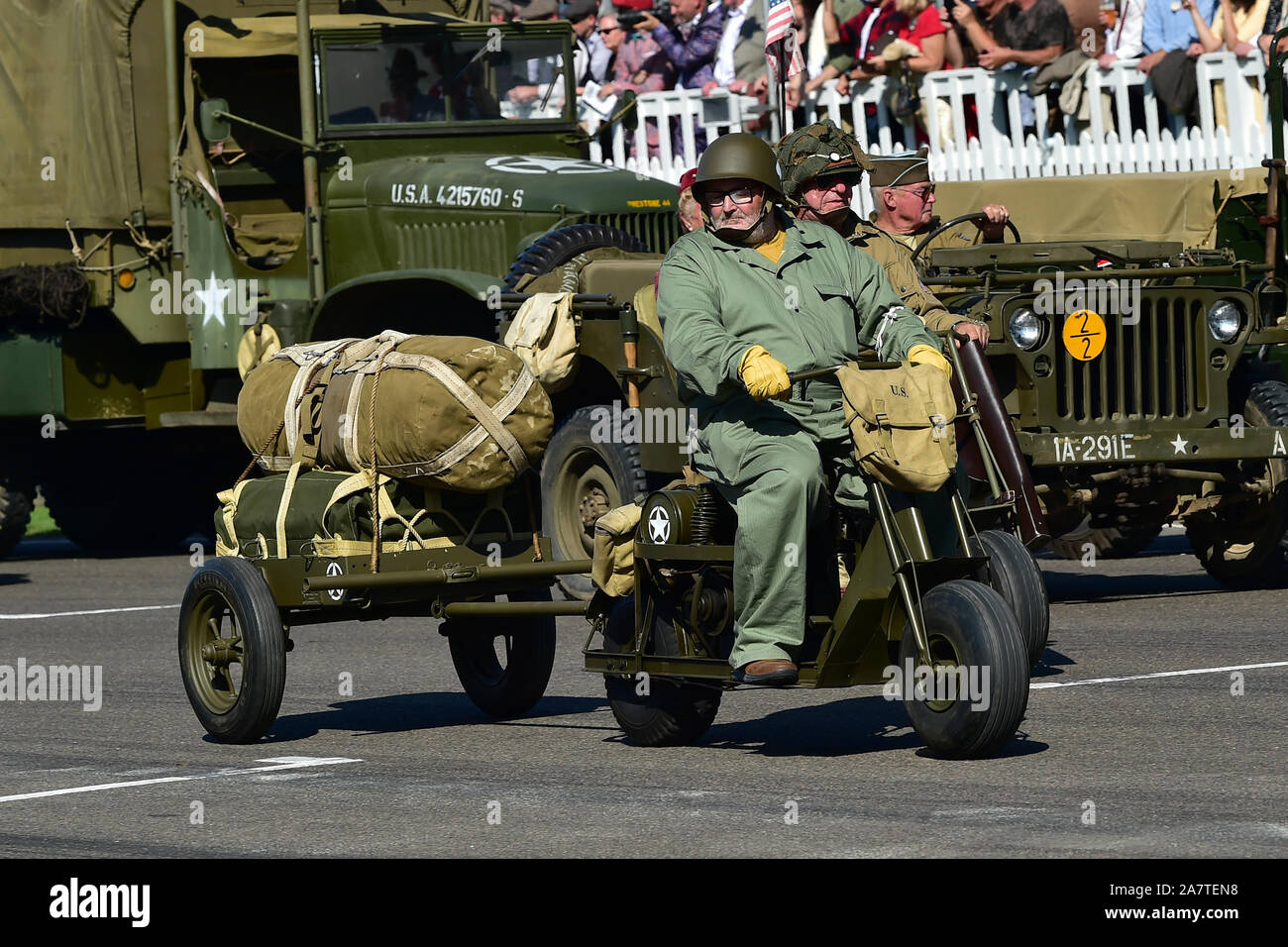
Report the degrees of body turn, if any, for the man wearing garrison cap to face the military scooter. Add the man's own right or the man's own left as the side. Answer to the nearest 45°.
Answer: approximately 45° to the man's own right

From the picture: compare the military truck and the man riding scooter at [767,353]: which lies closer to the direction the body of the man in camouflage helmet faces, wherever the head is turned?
the man riding scooter

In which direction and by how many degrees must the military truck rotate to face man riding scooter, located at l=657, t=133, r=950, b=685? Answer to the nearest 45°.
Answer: approximately 45° to its right

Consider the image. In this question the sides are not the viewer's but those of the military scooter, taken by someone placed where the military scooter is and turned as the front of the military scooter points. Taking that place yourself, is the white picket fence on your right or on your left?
on your left

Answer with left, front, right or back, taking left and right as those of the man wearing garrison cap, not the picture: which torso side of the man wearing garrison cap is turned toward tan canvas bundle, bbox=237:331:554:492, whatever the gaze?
right

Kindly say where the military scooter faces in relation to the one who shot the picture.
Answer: facing the viewer and to the right of the viewer

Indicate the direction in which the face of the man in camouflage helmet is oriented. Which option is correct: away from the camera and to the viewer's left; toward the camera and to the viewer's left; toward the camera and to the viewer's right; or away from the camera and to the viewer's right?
toward the camera and to the viewer's right

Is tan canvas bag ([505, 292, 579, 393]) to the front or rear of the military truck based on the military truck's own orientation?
to the front

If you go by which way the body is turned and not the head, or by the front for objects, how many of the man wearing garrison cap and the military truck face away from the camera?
0

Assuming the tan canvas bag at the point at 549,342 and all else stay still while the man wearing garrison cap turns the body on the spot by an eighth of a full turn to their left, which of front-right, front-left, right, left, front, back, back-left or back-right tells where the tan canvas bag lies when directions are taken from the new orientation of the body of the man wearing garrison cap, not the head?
back-right
